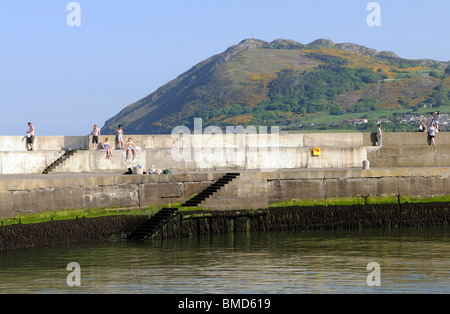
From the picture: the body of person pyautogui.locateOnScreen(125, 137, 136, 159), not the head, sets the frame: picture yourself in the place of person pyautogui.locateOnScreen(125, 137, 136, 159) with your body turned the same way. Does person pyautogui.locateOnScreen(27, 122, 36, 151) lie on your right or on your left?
on your right

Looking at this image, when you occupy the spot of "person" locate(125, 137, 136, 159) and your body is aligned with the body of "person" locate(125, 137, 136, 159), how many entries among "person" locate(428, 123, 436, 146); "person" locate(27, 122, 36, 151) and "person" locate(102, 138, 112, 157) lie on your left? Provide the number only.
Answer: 1

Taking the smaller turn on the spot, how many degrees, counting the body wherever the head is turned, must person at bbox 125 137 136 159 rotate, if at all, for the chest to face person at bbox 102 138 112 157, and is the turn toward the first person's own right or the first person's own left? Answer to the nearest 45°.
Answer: approximately 135° to the first person's own right

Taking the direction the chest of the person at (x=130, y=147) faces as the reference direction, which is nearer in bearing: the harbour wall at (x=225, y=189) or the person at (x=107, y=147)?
the harbour wall

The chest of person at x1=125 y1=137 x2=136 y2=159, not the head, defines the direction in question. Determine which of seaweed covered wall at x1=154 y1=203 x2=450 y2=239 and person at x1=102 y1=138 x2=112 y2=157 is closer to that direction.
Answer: the seaweed covered wall

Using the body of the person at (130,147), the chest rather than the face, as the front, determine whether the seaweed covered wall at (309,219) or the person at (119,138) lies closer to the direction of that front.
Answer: the seaweed covered wall

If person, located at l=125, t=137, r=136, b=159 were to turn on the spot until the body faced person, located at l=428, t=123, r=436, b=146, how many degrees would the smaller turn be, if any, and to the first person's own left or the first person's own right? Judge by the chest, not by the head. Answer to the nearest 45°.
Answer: approximately 90° to the first person's own left

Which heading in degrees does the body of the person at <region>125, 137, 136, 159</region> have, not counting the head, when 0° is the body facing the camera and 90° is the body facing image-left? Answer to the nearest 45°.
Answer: approximately 0°

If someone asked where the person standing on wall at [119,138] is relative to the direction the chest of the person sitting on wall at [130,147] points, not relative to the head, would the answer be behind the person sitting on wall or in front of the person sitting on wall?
behind
